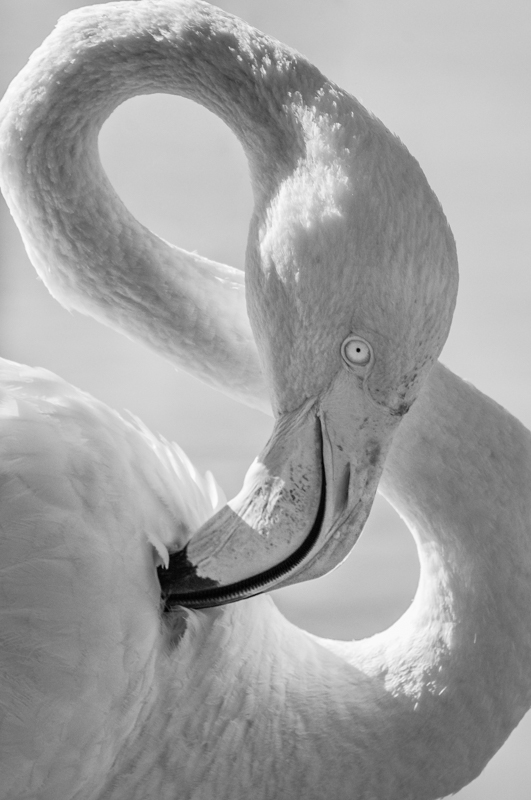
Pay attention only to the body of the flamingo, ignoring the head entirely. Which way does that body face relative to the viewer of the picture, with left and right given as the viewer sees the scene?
facing to the right of the viewer
